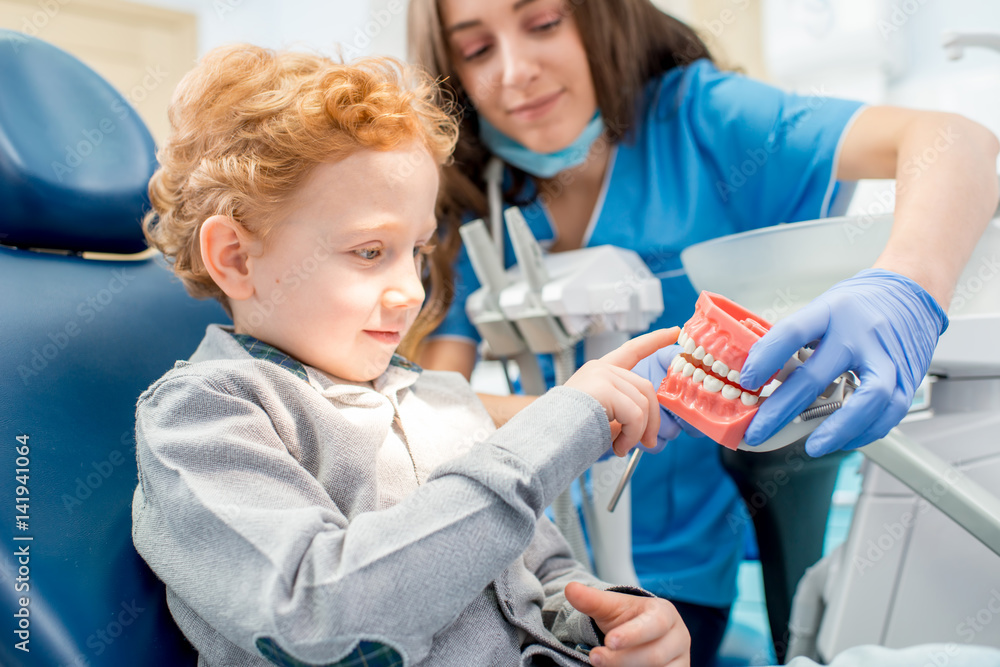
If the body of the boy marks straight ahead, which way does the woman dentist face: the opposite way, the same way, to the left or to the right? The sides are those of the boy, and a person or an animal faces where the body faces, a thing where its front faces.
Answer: to the right

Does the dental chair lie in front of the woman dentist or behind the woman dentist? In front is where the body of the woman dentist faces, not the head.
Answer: in front

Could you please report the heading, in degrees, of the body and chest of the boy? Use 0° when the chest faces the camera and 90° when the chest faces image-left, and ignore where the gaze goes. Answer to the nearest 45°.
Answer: approximately 315°
